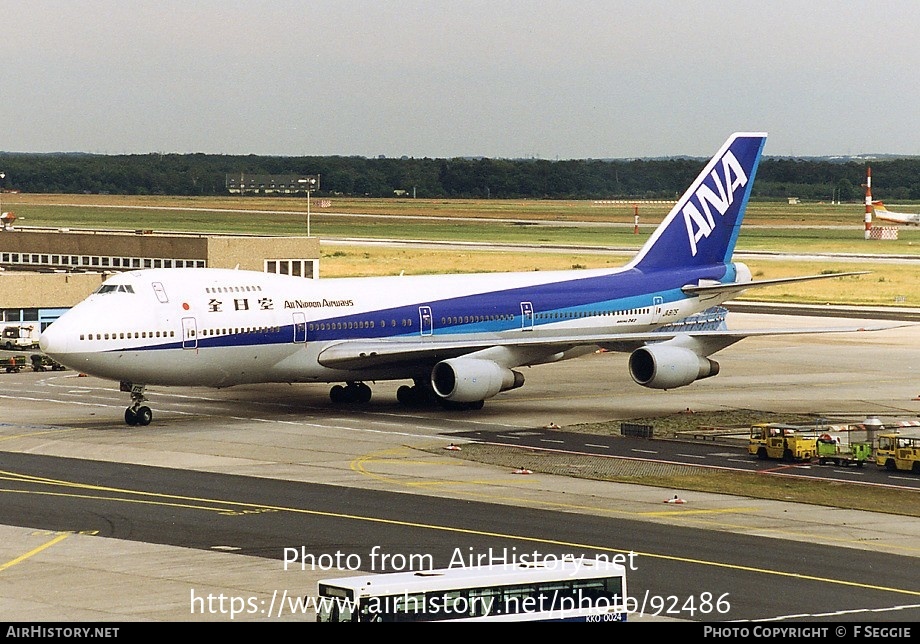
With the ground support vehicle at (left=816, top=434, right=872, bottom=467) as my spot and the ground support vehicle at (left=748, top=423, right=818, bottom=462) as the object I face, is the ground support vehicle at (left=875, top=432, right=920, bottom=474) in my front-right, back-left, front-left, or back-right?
back-left

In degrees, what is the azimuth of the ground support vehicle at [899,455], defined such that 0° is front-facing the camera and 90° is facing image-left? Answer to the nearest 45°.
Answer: approximately 45°

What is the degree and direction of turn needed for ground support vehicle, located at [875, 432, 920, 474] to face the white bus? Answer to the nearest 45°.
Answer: approximately 45° to its left

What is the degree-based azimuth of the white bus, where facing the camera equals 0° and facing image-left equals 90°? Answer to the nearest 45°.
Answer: approximately 45°
